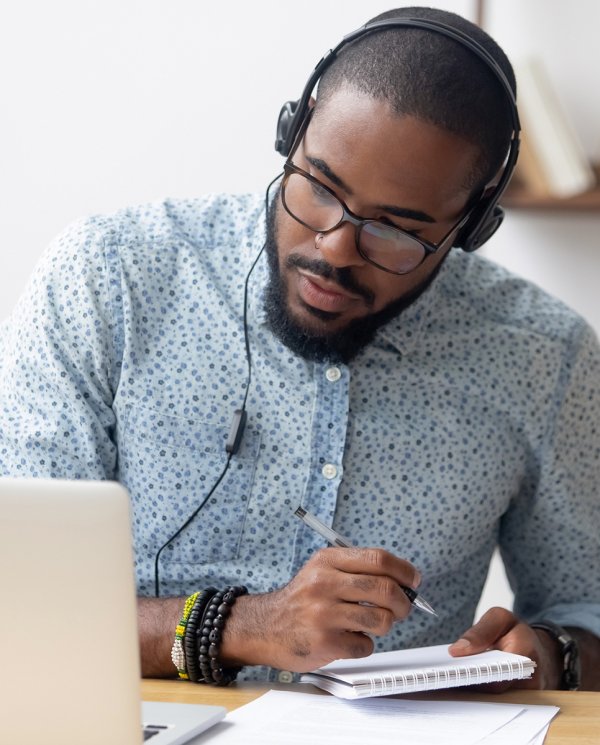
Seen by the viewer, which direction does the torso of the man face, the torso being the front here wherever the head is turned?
toward the camera

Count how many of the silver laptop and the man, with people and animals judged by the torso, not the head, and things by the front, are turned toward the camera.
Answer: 1

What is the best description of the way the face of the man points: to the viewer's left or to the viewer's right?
to the viewer's left

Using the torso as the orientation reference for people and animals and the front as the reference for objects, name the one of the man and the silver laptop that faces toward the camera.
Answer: the man

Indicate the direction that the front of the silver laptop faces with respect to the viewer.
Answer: facing away from the viewer and to the right of the viewer

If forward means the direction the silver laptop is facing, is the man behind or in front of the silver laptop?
in front

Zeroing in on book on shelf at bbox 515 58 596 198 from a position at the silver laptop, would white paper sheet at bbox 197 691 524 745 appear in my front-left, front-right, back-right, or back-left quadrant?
front-right

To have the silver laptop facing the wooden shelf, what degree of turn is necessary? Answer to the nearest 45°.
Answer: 0° — it already faces it

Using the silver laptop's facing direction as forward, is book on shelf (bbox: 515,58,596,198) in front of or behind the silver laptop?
in front
